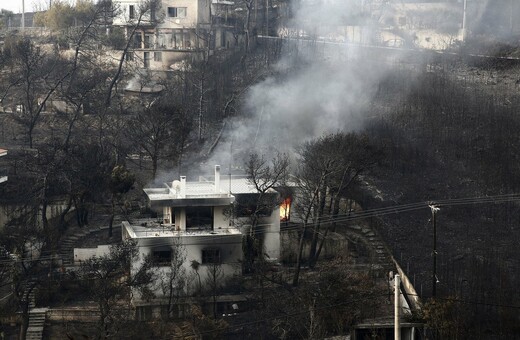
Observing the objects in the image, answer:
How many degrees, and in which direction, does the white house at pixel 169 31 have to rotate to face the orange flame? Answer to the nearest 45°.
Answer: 0° — it already faces it

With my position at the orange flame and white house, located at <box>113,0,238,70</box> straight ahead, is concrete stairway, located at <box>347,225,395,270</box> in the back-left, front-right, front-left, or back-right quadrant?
back-right

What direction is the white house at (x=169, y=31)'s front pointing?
toward the camera

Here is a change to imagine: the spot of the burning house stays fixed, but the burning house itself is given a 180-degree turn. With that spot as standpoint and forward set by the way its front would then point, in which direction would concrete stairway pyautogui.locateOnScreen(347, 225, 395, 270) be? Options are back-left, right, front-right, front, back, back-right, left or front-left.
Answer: right

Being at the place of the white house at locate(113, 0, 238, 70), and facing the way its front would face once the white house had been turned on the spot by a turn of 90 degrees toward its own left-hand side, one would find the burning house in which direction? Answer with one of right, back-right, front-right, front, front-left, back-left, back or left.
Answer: right

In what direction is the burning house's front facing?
toward the camera
